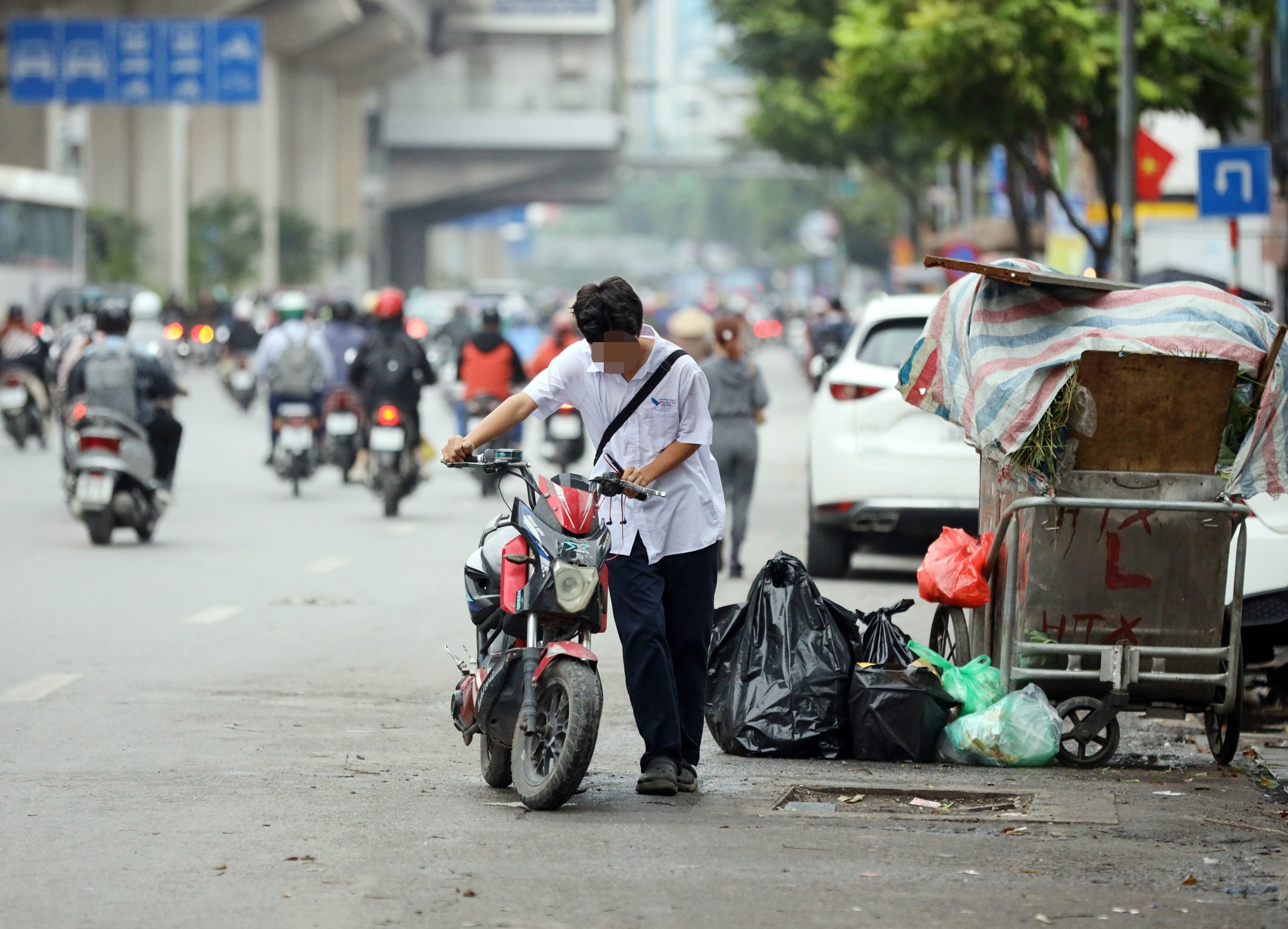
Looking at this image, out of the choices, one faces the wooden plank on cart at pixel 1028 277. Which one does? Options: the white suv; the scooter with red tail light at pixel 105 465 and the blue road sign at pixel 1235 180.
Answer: the blue road sign

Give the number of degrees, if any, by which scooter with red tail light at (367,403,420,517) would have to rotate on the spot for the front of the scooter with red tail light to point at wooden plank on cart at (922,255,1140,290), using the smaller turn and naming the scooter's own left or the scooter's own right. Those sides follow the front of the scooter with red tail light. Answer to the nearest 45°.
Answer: approximately 180°

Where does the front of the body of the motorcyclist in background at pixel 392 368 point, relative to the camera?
away from the camera

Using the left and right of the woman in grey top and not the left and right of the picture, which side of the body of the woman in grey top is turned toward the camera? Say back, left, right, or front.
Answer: back

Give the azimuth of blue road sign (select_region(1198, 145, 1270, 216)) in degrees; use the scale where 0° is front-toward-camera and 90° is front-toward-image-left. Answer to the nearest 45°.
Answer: approximately 0°

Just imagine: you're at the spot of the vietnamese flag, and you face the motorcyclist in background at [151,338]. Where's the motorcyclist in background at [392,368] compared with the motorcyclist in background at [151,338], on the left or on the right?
left

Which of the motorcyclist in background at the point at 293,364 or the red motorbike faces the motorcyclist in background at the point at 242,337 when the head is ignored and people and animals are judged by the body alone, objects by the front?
the motorcyclist in background at the point at 293,364

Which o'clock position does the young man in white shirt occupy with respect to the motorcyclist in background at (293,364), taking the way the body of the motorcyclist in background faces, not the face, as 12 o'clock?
The young man in white shirt is roughly at 6 o'clock from the motorcyclist in background.

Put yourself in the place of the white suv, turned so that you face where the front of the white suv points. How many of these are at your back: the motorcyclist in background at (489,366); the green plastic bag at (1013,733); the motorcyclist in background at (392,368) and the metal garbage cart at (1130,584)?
2

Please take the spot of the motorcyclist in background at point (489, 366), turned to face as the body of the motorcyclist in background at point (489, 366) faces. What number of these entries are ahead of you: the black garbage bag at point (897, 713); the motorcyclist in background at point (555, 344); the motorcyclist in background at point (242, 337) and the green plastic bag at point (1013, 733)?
2

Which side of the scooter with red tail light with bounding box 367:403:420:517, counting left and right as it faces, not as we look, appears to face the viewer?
back

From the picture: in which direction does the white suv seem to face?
away from the camera

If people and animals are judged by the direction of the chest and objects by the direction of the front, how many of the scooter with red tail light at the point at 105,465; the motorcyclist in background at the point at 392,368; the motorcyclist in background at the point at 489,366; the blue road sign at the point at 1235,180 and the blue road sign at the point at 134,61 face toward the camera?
2

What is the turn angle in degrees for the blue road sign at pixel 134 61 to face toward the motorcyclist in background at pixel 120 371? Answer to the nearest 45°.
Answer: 0° — it already faces them

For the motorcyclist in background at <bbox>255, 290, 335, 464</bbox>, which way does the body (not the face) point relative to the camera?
away from the camera
